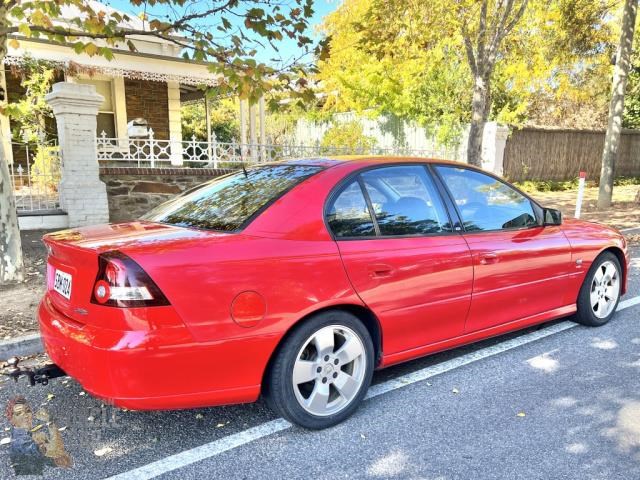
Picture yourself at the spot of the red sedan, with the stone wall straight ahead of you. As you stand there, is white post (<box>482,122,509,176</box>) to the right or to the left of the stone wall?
right

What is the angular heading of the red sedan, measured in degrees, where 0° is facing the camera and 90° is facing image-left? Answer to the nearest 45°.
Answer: approximately 225°

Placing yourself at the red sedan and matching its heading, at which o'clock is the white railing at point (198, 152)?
The white railing is roughly at 10 o'clock from the red sedan.

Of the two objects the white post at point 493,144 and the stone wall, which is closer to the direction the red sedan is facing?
the white post

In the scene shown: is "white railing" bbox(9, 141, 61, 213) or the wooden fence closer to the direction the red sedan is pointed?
the wooden fence

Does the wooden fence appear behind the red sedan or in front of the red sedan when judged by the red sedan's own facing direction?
in front

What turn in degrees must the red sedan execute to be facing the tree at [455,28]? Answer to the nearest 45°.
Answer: approximately 45° to its left

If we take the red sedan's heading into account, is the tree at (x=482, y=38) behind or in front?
in front

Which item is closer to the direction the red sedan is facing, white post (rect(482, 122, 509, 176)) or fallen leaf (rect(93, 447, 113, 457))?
the white post

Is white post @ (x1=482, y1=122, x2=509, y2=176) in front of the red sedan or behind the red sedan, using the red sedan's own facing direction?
in front

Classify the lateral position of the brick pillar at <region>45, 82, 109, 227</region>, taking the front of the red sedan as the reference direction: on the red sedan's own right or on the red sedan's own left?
on the red sedan's own left

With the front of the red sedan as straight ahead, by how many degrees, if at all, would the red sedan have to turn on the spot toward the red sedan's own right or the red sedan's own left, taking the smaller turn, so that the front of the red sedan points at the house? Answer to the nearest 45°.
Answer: approximately 90° to the red sedan's own left
